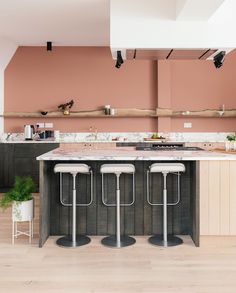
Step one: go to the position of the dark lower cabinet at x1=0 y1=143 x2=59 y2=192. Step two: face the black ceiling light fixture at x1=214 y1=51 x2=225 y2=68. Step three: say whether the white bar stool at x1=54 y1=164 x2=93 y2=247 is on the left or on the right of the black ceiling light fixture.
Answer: right

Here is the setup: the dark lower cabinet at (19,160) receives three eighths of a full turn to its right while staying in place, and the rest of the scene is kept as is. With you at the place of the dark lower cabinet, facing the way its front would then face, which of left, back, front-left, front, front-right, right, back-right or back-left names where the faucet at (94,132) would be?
back-right

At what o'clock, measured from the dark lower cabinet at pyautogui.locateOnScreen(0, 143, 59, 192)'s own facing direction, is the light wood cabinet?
The light wood cabinet is roughly at 11 o'clock from the dark lower cabinet.

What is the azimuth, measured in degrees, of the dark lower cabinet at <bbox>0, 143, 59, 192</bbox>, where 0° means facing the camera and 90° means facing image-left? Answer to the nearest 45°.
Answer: approximately 0°

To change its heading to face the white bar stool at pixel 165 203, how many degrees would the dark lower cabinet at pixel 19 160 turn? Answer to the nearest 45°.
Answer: approximately 45° to its left

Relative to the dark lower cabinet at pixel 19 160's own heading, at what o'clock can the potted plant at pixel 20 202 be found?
The potted plant is roughly at 12 o'clock from the dark lower cabinet.

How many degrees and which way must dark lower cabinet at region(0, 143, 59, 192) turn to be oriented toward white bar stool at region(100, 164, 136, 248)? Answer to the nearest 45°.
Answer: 0° — it already faces it

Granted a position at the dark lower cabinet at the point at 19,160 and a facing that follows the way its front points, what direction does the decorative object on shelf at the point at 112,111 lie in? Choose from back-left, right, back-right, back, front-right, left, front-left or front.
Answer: left

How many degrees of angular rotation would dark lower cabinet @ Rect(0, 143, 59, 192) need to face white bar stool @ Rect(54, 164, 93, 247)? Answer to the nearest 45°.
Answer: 0° — it already faces it
